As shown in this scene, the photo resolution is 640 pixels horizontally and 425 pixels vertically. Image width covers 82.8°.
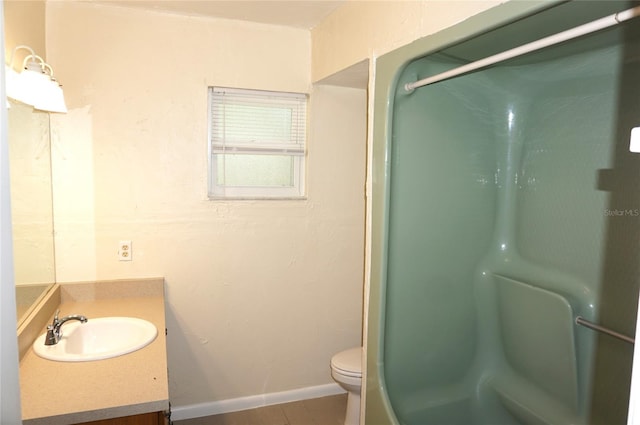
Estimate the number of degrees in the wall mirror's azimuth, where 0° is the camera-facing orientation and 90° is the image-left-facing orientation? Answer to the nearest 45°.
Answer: approximately 270°

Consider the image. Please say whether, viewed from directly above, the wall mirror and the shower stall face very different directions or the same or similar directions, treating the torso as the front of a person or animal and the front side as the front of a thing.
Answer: very different directions

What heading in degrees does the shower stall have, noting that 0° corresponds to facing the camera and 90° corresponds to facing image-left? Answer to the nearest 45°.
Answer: approximately 45°

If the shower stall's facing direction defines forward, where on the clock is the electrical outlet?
The electrical outlet is roughly at 1 o'clock from the shower stall.

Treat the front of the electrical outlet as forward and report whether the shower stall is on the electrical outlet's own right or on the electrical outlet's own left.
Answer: on the electrical outlet's own left

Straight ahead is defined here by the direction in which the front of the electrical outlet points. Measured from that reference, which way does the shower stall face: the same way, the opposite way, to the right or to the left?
to the right

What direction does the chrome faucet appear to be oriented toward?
to the viewer's right

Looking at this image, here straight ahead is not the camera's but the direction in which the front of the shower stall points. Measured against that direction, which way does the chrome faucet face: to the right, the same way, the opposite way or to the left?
the opposite way
